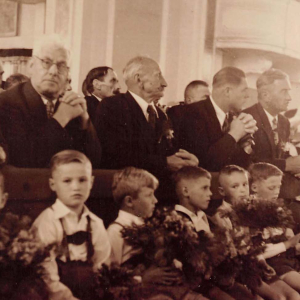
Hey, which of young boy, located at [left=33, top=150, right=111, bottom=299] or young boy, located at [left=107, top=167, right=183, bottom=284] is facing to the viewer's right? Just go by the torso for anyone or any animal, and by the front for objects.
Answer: young boy, located at [left=107, top=167, right=183, bottom=284]

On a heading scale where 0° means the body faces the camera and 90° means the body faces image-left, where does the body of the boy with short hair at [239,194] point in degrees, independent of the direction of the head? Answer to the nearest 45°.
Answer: approximately 315°

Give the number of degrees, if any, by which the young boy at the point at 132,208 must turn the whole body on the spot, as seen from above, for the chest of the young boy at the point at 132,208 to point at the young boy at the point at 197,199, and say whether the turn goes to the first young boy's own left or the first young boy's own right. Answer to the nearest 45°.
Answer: approximately 45° to the first young boy's own left

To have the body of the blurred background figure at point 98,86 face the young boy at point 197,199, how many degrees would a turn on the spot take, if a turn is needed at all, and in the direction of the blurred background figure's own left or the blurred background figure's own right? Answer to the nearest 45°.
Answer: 0° — they already face them

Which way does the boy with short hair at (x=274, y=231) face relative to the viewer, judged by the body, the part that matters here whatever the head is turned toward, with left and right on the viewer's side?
facing the viewer and to the right of the viewer

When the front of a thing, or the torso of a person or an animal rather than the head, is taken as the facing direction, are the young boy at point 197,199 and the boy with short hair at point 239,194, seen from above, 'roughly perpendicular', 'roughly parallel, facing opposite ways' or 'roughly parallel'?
roughly parallel

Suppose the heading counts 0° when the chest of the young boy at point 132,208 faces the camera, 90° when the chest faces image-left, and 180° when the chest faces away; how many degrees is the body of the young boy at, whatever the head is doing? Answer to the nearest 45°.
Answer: approximately 270°

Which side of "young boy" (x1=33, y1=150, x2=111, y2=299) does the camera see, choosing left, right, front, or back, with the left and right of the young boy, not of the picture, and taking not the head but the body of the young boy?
front
